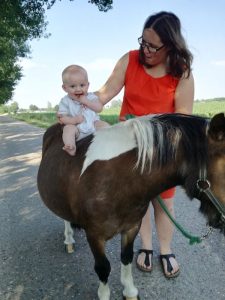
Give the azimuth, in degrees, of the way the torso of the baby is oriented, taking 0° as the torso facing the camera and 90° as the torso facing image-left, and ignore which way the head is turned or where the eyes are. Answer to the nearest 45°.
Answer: approximately 0°

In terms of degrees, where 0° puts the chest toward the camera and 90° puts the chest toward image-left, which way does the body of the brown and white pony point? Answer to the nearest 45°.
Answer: approximately 315°
